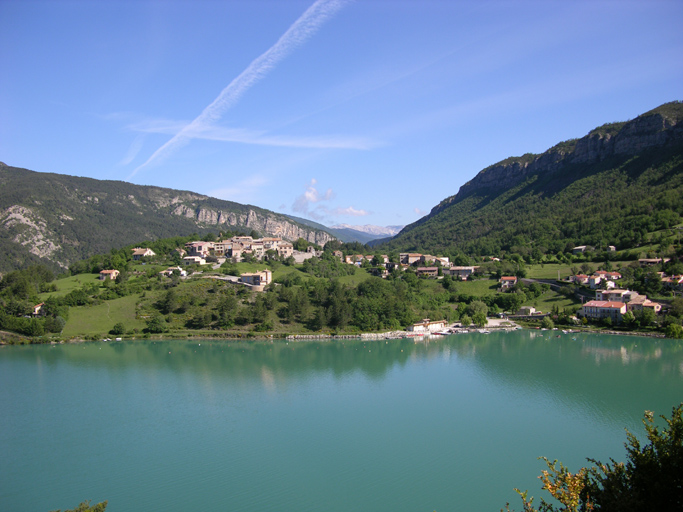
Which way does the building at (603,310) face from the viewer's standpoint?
toward the camera

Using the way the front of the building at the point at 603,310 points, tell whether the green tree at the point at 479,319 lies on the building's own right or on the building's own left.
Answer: on the building's own right

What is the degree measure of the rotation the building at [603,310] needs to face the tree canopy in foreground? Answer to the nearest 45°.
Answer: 0° — it already faces it

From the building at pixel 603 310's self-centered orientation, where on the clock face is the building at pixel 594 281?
the building at pixel 594 281 is roughly at 6 o'clock from the building at pixel 603 310.

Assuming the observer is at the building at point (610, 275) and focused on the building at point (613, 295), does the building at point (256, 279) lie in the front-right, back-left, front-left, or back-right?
front-right

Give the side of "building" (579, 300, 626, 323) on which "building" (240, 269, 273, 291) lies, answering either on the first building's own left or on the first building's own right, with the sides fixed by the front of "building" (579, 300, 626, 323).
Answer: on the first building's own right

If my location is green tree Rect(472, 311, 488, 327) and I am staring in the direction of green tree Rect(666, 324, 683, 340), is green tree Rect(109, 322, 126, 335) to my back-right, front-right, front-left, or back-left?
back-right

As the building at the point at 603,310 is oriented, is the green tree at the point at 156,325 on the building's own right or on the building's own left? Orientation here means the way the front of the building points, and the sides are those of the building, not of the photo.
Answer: on the building's own right

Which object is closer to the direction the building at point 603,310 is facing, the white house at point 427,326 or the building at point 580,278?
the white house

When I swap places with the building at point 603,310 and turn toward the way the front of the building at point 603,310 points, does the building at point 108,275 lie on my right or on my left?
on my right

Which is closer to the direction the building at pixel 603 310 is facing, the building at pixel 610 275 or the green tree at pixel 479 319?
the green tree

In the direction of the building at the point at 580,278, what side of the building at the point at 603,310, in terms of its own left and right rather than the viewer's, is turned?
back
